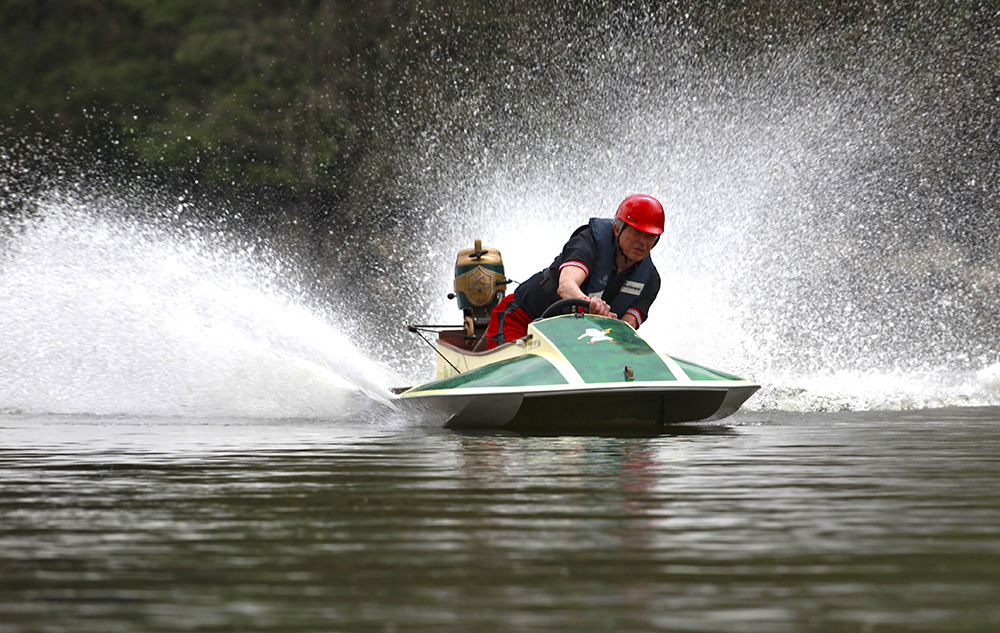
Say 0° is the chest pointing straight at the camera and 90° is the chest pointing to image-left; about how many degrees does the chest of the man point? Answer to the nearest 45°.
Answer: approximately 315°

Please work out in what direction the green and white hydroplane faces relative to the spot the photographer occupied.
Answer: facing the viewer and to the right of the viewer
